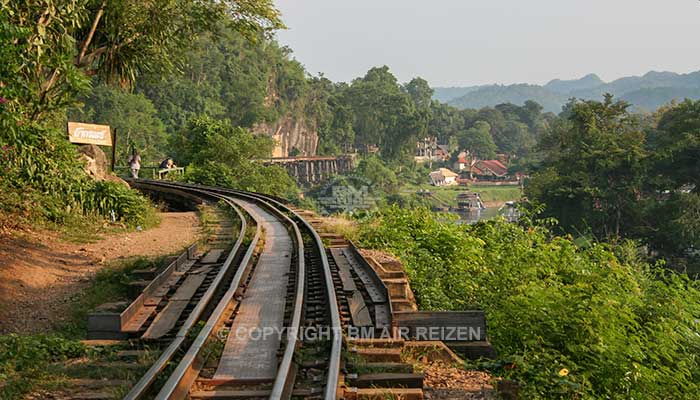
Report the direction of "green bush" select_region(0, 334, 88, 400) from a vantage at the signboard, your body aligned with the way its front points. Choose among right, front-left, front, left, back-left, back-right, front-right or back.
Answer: front

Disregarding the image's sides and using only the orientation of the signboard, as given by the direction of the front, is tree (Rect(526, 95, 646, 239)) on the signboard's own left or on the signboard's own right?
on the signboard's own left

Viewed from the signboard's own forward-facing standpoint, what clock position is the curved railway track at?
The curved railway track is roughly at 12 o'clock from the signboard.

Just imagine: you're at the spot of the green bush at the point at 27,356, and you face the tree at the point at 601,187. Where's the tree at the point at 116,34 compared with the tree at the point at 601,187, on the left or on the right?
left

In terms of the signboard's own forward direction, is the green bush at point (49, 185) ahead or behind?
ahead

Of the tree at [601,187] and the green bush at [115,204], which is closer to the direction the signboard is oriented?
the green bush

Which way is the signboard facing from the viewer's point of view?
toward the camera

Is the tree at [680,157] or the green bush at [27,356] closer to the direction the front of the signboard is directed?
the green bush

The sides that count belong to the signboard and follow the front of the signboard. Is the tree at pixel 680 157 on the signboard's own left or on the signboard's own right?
on the signboard's own left

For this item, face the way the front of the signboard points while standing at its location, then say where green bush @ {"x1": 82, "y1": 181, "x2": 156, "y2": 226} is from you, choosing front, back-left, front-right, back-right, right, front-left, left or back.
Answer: front
